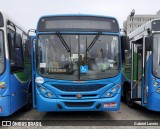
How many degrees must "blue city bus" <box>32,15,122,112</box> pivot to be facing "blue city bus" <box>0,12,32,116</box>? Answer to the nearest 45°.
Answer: approximately 90° to its right

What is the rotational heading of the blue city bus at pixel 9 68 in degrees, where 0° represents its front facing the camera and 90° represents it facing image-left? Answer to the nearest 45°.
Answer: approximately 45°

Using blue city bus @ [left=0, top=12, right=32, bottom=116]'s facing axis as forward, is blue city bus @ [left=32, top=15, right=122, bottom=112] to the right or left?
on its left

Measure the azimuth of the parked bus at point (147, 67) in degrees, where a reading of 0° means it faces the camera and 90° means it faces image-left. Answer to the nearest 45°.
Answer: approximately 315°

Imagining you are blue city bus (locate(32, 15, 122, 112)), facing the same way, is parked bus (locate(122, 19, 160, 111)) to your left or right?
on your left

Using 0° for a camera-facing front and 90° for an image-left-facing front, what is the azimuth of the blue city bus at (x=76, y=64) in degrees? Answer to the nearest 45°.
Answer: approximately 0°

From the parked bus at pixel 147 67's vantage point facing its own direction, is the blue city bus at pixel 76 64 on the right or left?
on its right
